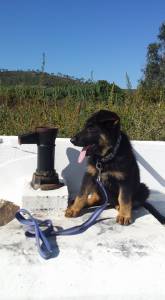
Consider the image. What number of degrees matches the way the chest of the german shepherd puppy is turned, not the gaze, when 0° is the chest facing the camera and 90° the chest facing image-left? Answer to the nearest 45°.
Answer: approximately 45°

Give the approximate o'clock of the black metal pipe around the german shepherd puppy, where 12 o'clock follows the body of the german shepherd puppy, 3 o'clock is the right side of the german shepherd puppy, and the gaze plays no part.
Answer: The black metal pipe is roughly at 2 o'clock from the german shepherd puppy.
